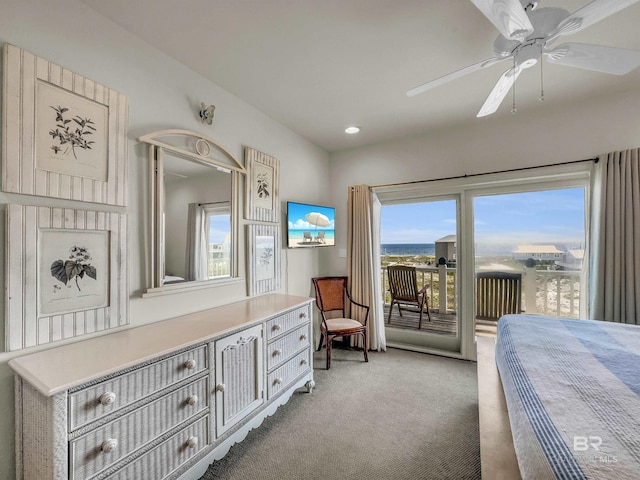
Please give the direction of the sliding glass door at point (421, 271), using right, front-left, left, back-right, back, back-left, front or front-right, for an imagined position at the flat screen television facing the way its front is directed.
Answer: front-left

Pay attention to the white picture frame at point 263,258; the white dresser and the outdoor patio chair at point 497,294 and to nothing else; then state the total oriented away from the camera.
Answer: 1

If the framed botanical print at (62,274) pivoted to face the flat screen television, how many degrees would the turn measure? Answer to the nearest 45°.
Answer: approximately 45° to its left

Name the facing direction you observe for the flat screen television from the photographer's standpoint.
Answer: facing the viewer and to the right of the viewer

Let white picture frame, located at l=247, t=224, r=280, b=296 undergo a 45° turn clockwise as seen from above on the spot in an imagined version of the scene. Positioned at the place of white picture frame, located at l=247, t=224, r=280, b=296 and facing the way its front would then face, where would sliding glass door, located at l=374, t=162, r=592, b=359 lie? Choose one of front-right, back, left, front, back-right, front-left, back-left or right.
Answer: left

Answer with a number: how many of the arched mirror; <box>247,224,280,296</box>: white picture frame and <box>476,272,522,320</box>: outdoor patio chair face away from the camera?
1

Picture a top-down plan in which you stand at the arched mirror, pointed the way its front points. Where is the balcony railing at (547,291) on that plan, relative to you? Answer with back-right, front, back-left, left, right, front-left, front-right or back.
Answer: front-left

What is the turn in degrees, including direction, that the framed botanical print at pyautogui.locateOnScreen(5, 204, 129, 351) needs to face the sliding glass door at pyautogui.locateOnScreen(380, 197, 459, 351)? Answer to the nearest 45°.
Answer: approximately 45° to its left

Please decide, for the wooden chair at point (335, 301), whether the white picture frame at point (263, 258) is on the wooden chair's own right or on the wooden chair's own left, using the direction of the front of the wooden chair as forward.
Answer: on the wooden chair's own right

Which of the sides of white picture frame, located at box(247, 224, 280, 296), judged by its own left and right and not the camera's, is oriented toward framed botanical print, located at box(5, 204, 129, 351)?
right

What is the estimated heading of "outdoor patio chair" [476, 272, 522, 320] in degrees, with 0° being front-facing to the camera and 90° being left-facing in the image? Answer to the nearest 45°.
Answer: approximately 180°

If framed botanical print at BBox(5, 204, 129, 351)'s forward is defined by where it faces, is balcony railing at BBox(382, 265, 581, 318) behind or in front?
in front

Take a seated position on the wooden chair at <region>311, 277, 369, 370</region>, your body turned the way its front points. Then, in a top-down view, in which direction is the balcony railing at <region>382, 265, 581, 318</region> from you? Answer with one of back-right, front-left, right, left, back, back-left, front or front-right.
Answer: front-left

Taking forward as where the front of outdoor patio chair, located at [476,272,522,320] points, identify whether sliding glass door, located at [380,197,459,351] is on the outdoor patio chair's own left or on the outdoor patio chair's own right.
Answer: on the outdoor patio chair's own left

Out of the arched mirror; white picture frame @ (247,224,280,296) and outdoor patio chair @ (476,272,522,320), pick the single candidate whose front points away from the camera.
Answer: the outdoor patio chair

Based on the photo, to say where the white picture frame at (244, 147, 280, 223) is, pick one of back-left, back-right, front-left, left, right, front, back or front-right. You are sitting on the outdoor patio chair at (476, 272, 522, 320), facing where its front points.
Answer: back-left
